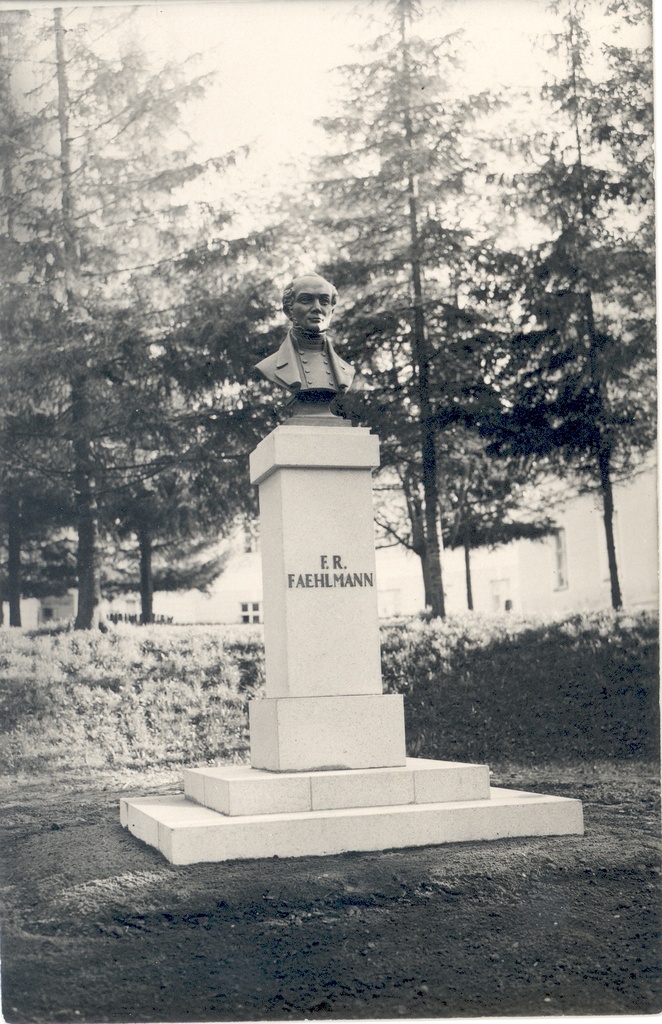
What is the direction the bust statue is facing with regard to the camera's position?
facing the viewer and to the right of the viewer

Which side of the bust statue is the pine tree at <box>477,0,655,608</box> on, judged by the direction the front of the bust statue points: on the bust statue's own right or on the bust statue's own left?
on the bust statue's own left
